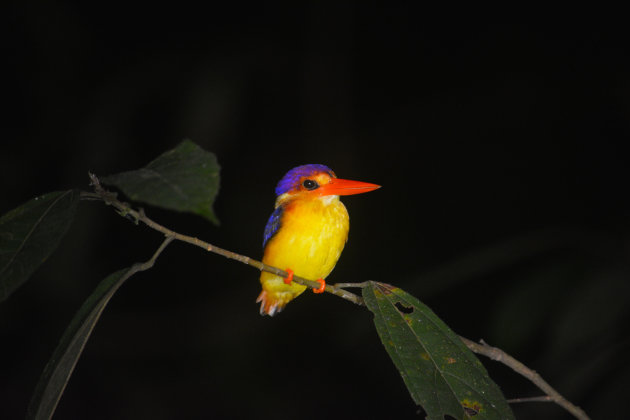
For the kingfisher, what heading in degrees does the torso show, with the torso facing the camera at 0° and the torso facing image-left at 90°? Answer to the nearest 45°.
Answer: approximately 315°

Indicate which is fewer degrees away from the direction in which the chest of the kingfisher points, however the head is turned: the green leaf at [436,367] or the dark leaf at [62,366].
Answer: the green leaf

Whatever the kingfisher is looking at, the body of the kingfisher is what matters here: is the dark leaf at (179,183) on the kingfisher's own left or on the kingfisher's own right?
on the kingfisher's own right

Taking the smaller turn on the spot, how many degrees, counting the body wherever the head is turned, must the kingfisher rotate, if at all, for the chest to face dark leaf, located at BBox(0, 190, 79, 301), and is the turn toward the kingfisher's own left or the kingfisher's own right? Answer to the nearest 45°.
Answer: approximately 90° to the kingfisher's own right
